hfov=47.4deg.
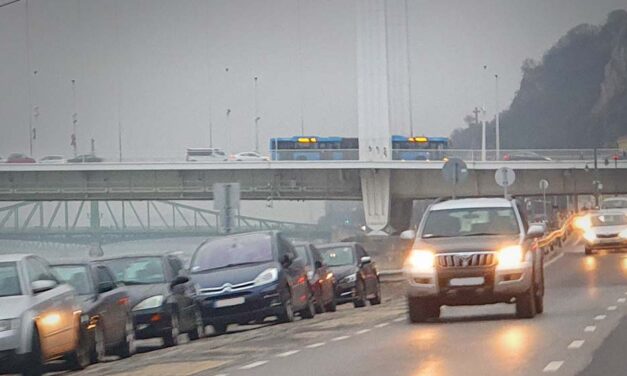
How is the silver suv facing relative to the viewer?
toward the camera

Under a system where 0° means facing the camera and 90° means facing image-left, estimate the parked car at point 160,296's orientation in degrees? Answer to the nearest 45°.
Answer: approximately 45°

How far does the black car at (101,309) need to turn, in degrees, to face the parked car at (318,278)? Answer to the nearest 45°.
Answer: approximately 180°

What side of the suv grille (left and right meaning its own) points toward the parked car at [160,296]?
right

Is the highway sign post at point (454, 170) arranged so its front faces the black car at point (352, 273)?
no

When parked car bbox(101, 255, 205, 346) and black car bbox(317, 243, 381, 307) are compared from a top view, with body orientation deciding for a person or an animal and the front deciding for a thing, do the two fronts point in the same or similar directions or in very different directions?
same or similar directions

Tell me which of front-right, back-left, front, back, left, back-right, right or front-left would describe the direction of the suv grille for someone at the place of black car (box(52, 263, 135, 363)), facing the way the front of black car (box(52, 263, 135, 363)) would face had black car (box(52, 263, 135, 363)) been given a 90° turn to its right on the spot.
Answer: back-right

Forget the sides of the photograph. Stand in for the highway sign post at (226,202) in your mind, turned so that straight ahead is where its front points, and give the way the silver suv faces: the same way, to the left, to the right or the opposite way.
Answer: the opposite way

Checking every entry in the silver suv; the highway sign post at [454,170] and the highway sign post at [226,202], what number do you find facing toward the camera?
1

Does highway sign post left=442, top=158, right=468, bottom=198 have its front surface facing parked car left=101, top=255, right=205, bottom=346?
no

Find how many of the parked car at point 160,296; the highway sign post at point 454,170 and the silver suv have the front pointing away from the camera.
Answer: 1

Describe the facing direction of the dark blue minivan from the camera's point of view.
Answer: facing the viewer and to the left of the viewer

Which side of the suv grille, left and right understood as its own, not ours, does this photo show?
front

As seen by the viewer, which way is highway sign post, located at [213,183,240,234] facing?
away from the camera

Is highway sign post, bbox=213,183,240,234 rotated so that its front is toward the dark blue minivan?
no

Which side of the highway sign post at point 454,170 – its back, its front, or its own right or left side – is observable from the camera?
back
